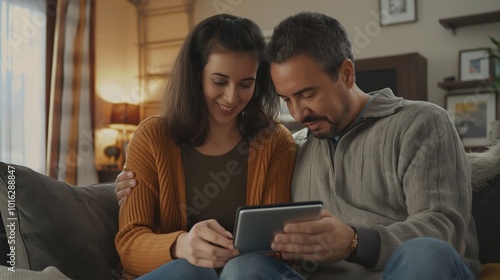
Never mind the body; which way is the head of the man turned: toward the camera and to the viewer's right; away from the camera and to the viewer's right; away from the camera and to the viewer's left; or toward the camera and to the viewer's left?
toward the camera and to the viewer's left

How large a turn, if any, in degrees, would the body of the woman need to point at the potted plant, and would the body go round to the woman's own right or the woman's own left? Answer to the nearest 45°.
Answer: approximately 135° to the woman's own left

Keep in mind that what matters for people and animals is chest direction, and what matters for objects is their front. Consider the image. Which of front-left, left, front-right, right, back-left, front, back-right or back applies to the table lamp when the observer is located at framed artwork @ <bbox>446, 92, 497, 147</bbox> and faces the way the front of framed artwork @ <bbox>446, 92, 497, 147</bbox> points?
right

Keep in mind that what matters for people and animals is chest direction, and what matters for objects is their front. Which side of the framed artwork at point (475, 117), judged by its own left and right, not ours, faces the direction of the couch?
front

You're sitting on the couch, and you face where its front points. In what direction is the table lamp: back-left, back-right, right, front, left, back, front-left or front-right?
back

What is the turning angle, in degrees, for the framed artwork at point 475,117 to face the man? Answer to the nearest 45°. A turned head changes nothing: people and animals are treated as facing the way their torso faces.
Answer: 0° — it already faces them

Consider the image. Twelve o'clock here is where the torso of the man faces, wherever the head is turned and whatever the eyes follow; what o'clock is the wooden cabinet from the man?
The wooden cabinet is roughly at 5 o'clock from the man.
